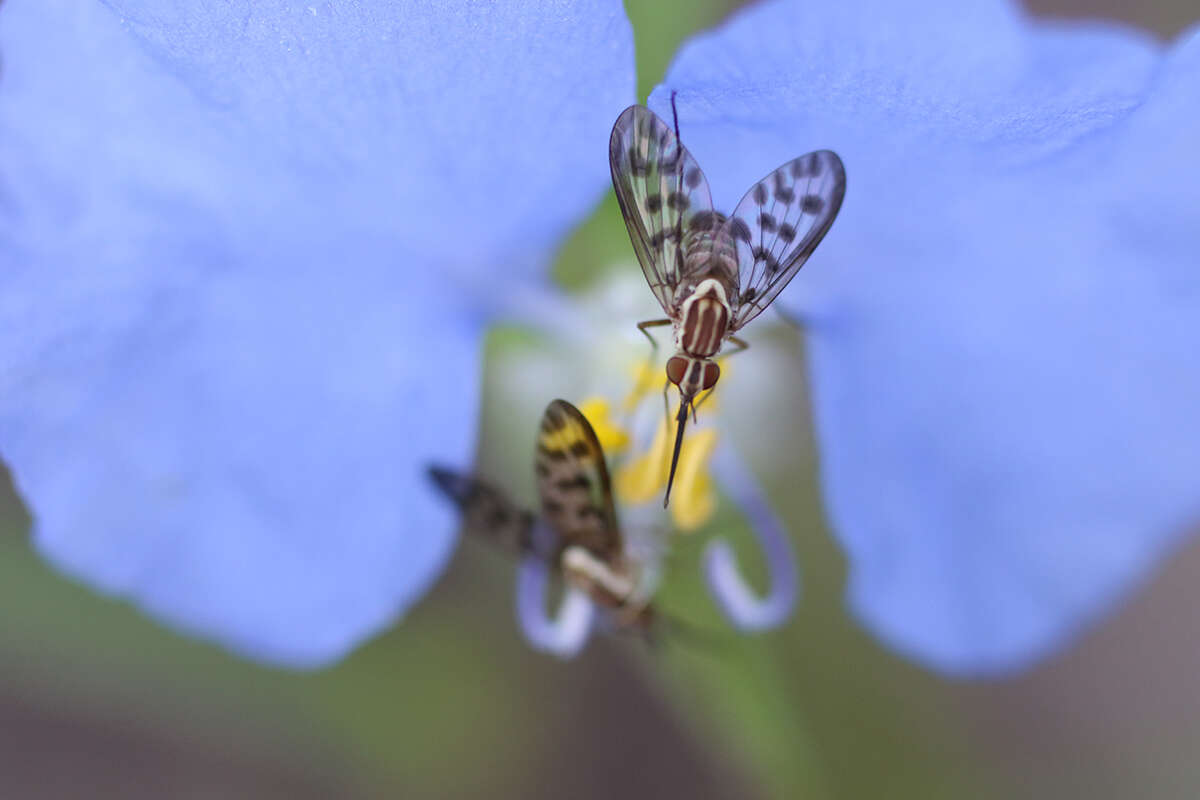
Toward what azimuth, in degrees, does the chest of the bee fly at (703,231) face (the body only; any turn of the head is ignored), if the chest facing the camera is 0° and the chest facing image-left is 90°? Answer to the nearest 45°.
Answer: approximately 0°

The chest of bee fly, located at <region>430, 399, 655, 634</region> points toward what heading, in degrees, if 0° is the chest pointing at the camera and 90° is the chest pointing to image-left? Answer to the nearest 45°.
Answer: approximately 315°
